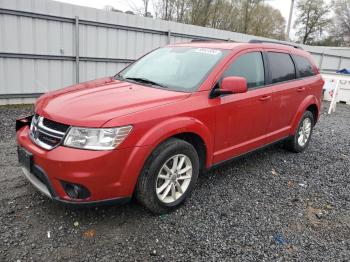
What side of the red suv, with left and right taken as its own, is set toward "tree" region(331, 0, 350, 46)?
back

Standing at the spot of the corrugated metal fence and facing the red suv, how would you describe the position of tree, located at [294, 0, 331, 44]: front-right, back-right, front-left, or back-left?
back-left

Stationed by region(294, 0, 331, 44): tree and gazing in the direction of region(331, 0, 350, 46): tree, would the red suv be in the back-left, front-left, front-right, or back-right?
back-right

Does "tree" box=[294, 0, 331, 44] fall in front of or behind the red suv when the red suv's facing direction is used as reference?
behind

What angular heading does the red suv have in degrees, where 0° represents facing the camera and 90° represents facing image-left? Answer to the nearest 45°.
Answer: approximately 45°

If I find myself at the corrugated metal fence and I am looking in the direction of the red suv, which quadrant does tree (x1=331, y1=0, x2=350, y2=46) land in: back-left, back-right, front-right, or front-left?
back-left
